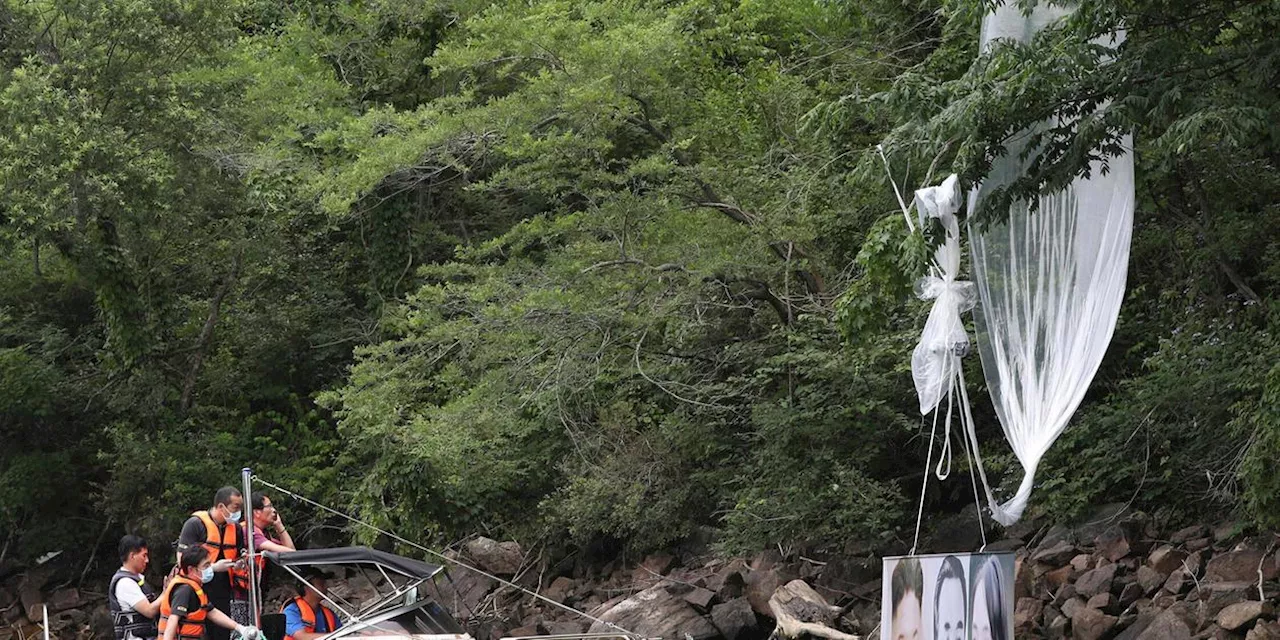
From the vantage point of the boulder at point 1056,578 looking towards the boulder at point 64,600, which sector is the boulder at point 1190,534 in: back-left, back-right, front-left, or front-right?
back-right

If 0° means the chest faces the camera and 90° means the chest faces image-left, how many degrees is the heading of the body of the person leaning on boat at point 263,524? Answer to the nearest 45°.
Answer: approximately 270°

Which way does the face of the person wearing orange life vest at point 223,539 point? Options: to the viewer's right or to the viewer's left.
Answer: to the viewer's right

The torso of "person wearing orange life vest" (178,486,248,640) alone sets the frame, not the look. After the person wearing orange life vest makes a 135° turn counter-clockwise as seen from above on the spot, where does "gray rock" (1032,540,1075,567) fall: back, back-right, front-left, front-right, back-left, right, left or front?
right

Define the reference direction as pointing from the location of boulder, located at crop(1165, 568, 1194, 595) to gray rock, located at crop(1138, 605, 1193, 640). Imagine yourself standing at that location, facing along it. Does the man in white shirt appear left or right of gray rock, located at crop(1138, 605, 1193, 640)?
right

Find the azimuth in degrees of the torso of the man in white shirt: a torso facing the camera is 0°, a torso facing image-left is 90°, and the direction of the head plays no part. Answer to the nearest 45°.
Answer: approximately 270°

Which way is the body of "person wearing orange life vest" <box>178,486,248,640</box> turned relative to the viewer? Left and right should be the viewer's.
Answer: facing the viewer and to the right of the viewer

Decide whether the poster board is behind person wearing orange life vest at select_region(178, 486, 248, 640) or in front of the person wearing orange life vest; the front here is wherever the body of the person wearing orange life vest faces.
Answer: in front
